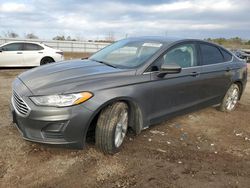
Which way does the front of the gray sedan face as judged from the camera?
facing the viewer and to the left of the viewer

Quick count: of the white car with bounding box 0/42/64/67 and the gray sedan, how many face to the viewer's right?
0

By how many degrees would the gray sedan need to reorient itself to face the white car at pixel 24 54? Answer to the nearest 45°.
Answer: approximately 90° to its right

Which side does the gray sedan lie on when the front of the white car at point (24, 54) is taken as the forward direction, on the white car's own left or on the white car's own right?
on the white car's own left

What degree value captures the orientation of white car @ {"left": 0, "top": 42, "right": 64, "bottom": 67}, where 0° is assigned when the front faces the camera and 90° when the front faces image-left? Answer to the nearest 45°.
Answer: approximately 90°
